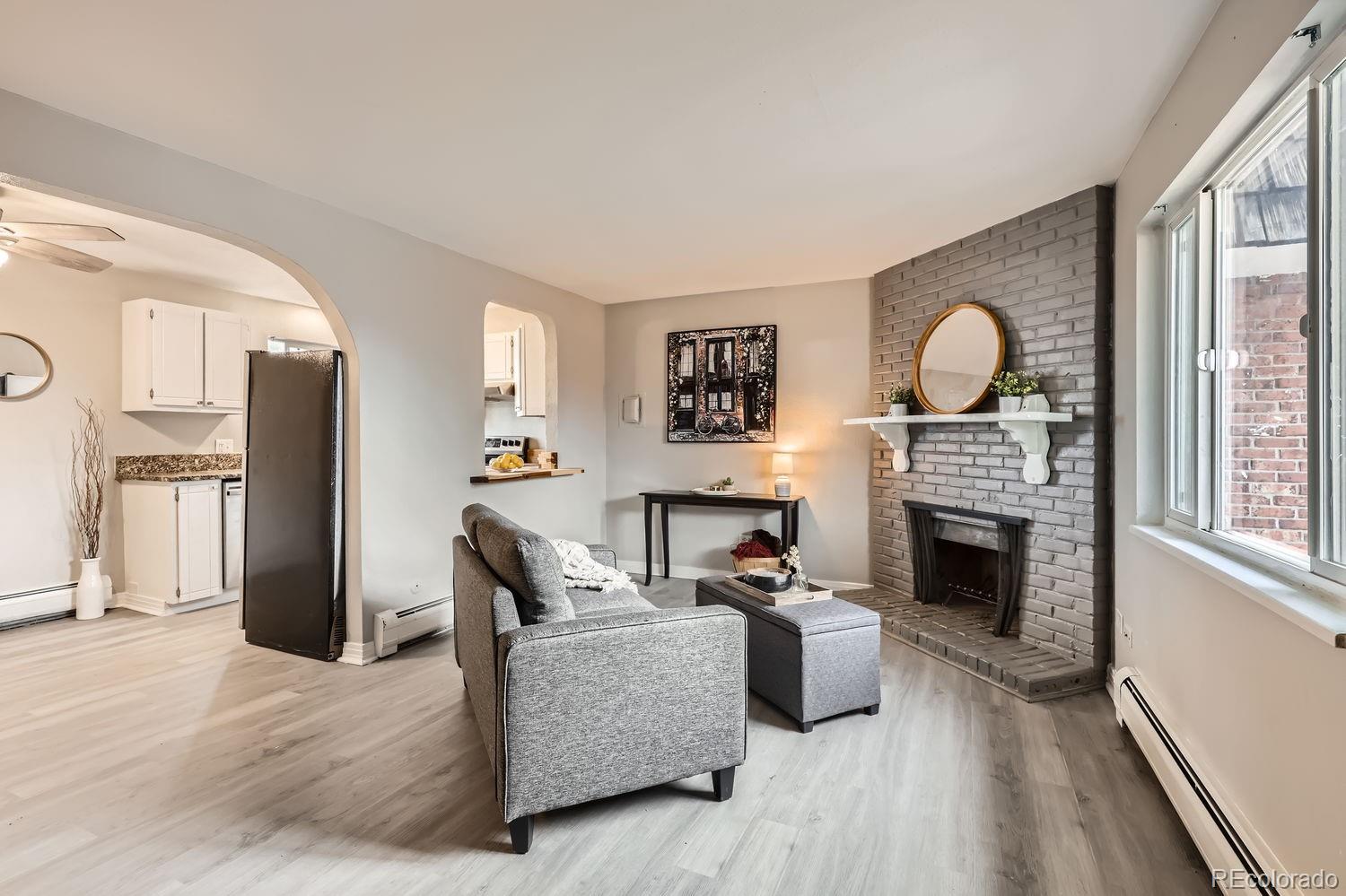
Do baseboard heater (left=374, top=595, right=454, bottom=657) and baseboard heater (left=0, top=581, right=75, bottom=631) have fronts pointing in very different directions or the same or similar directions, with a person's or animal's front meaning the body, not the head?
same or similar directions

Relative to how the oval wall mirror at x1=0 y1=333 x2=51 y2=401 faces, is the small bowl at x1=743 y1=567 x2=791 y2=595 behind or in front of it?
in front

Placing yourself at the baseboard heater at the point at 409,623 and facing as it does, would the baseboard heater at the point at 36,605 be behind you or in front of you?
behind

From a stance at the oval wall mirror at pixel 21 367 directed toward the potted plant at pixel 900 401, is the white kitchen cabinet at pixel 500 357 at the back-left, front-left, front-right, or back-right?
front-left

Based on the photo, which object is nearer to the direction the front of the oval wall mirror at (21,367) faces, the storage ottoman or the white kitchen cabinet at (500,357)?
the storage ottoman

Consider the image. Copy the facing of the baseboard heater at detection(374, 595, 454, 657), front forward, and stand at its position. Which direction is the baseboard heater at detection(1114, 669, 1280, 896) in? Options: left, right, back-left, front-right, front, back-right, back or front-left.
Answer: front

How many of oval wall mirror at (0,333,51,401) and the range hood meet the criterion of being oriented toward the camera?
2

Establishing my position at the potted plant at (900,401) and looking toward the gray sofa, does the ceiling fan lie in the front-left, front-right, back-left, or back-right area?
front-right

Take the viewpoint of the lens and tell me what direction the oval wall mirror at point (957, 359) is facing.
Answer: facing the viewer and to the left of the viewer

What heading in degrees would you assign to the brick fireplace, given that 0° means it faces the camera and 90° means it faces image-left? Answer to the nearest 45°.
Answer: approximately 45°

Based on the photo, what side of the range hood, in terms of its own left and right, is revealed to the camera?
front

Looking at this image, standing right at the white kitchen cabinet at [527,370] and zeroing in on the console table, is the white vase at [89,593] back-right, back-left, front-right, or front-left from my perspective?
back-right

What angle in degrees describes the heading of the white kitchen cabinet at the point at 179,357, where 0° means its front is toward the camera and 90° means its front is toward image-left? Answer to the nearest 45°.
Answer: approximately 315°
